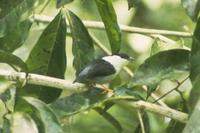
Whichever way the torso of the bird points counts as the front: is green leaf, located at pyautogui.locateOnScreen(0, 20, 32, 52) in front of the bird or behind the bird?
behind

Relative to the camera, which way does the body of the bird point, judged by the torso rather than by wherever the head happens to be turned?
to the viewer's right
